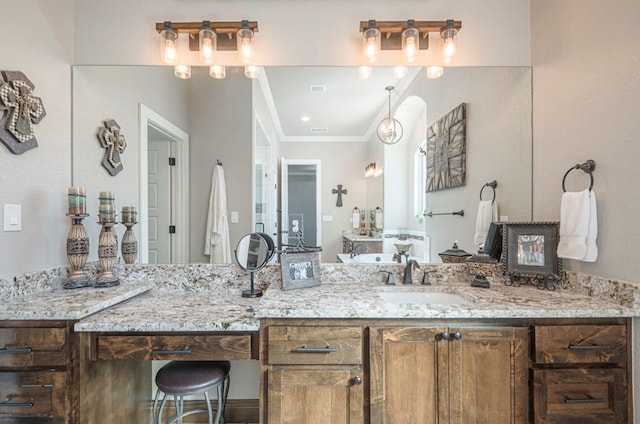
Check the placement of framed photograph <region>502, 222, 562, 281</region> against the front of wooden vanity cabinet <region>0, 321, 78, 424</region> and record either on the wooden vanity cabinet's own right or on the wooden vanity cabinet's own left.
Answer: on the wooden vanity cabinet's own left

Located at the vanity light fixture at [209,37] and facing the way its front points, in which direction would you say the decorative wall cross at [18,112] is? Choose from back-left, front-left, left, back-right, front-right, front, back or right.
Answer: right
